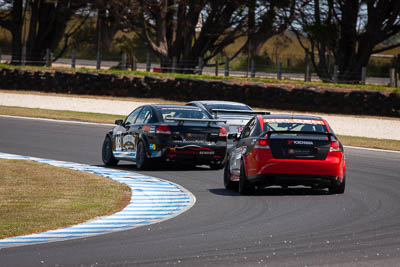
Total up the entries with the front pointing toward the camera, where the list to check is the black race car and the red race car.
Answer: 0

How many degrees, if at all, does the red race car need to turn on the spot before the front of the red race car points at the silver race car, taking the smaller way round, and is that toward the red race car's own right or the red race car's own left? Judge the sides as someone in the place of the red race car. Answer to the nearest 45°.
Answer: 0° — it already faces it

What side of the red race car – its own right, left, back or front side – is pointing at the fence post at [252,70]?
front

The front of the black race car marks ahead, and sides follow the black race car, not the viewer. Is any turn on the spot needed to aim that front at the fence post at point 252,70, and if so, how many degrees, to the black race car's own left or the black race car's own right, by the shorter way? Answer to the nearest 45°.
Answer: approximately 45° to the black race car's own right

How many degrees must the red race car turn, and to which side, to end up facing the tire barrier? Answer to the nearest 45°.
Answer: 0° — it already faces it

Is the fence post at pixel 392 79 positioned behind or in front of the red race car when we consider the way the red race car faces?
in front

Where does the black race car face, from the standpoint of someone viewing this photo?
facing away from the viewer and to the left of the viewer

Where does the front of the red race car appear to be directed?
away from the camera

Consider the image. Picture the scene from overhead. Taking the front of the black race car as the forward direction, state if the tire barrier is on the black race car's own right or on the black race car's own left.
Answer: on the black race car's own right
